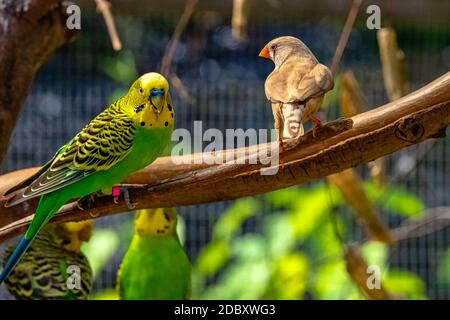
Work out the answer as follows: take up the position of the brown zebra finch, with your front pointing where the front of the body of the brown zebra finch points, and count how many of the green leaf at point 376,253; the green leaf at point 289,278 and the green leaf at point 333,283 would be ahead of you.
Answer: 3

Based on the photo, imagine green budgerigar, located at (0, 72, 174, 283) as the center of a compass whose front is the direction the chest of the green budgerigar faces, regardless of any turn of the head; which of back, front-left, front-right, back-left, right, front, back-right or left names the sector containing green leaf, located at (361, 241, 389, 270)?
left

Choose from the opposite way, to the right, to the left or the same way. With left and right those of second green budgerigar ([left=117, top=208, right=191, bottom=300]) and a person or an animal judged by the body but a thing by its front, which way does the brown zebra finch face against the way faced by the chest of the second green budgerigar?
the opposite way

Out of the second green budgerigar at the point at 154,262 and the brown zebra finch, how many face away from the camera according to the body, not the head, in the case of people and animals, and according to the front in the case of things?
1

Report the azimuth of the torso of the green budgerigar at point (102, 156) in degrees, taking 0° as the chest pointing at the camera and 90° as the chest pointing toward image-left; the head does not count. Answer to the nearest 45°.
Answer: approximately 315°

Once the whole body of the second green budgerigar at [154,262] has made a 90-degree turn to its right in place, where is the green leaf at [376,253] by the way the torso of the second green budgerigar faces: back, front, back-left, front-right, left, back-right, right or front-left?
back-right

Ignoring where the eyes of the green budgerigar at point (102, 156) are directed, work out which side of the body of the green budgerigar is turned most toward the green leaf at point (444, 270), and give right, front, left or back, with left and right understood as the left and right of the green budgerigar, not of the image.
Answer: left

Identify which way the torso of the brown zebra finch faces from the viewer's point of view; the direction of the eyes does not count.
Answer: away from the camera

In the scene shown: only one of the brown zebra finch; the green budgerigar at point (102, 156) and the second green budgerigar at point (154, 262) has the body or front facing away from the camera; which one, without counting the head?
the brown zebra finch

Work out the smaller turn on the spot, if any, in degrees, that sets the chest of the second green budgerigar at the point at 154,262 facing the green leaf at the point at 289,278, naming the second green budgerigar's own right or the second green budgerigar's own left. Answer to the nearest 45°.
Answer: approximately 135° to the second green budgerigar's own left
